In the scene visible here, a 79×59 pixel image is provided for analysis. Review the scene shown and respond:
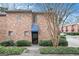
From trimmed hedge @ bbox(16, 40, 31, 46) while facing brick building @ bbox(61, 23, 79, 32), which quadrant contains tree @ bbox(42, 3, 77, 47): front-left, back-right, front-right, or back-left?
front-right

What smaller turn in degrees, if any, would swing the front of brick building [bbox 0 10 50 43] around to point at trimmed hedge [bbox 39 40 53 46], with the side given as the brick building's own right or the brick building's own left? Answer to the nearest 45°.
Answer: approximately 45° to the brick building's own left

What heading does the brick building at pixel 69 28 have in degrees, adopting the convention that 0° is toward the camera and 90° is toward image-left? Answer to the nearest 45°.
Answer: approximately 45°

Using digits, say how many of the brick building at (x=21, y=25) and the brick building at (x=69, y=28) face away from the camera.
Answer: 0

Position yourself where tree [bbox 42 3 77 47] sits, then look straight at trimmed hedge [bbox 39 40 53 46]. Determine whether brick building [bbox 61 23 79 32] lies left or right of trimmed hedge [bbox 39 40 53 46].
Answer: right

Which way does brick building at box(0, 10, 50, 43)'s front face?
toward the camera
